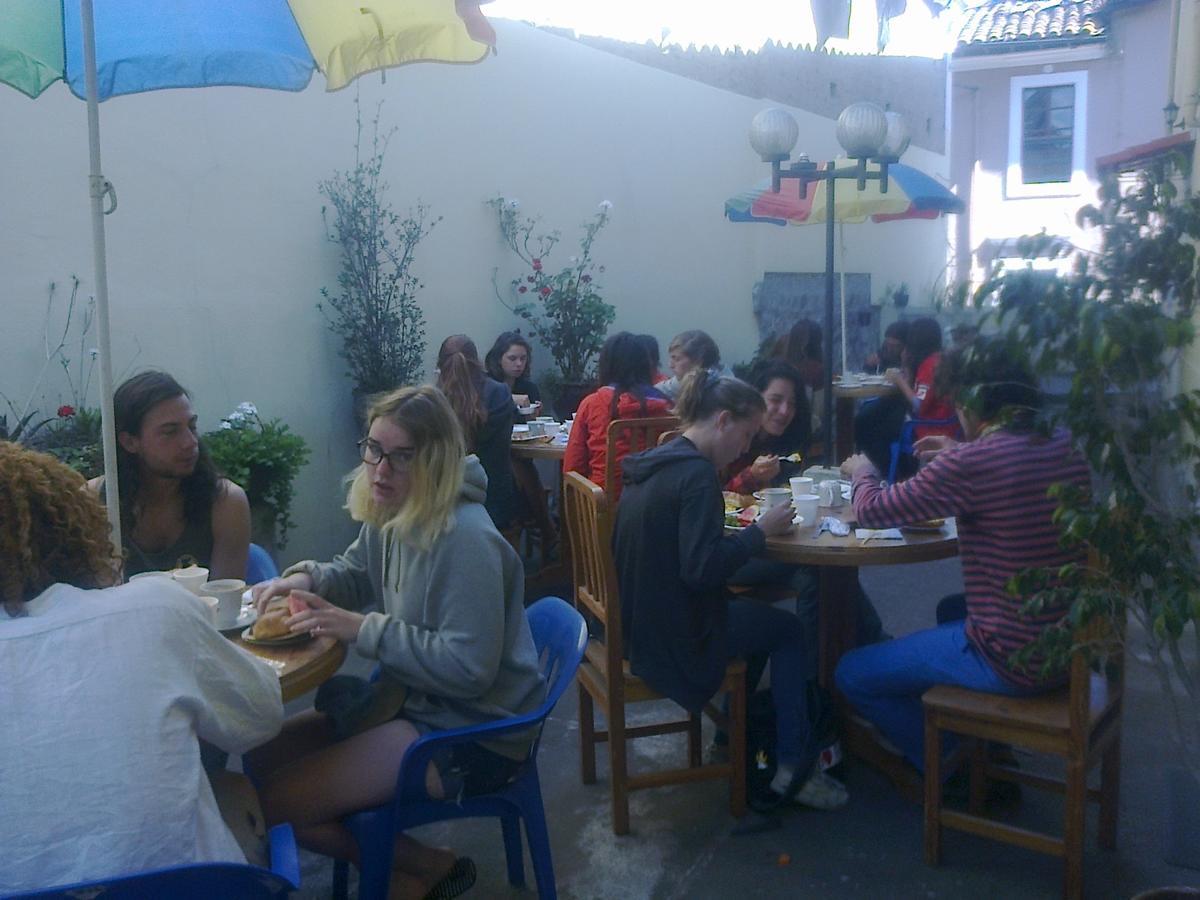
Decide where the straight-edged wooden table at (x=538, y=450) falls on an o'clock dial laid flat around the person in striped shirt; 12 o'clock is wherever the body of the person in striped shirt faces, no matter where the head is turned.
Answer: The straight-edged wooden table is roughly at 12 o'clock from the person in striped shirt.

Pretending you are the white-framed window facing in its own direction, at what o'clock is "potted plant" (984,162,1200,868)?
The potted plant is roughly at 12 o'clock from the white-framed window.

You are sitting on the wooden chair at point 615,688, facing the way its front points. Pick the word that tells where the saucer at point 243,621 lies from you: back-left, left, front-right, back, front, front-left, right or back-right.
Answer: back-right

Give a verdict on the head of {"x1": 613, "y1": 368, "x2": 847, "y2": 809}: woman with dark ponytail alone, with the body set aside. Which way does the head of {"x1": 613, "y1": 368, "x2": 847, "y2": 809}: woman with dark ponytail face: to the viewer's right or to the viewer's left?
to the viewer's right

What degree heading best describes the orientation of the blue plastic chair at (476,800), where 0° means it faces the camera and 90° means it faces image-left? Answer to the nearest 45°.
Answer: approximately 90°

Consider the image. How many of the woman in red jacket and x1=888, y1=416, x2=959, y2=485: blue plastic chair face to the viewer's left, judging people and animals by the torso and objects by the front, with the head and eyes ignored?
1

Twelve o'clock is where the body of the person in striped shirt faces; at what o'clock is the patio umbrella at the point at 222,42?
The patio umbrella is roughly at 10 o'clock from the person in striped shirt.

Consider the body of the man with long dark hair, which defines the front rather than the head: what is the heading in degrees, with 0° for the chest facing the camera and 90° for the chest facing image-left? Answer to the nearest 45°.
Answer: approximately 315°

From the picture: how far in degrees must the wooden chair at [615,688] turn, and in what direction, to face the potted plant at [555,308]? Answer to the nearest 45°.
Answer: approximately 90° to its left

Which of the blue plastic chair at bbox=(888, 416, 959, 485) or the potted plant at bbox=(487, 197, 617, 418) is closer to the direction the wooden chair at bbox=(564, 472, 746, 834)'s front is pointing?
the blue plastic chair

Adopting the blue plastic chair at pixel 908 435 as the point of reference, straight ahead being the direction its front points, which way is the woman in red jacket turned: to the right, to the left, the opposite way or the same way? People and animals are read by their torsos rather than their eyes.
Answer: to the right

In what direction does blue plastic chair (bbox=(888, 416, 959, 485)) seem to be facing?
to the viewer's left

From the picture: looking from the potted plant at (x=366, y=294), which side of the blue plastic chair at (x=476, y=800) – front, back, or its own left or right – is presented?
right

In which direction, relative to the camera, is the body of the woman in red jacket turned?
away from the camera

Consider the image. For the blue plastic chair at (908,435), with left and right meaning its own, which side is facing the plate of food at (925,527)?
left

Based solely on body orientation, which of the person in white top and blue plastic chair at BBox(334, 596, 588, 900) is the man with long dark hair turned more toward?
the person in white top

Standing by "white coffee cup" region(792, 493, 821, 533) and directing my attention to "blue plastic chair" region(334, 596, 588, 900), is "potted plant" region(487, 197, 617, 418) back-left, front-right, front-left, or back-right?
back-right
